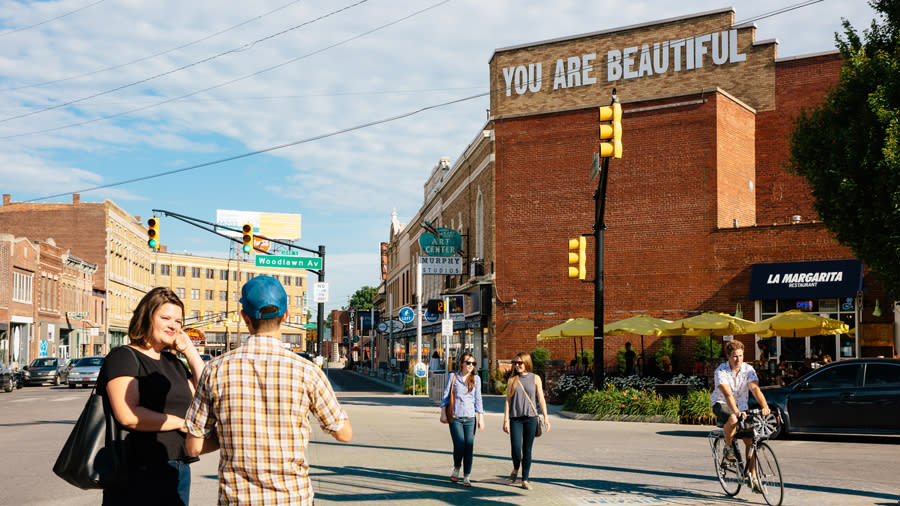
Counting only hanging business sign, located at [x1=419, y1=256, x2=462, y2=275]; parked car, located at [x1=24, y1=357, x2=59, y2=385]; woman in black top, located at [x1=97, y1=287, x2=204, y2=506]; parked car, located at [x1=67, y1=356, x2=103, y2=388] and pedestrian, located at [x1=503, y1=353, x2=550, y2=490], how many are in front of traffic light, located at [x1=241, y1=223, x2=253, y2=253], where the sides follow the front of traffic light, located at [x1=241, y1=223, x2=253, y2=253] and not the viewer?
2

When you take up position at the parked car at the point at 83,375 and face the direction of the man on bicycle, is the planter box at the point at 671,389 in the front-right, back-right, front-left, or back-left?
front-left

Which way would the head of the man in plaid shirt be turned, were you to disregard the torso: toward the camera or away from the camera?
away from the camera

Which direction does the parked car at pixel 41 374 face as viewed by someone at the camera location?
facing the viewer and to the left of the viewer

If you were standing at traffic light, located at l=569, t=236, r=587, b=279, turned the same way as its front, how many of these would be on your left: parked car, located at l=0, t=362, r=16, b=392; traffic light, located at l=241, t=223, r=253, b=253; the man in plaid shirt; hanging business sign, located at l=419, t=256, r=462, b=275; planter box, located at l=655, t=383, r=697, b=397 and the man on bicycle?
2

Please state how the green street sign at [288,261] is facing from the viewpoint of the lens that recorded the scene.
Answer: facing the viewer

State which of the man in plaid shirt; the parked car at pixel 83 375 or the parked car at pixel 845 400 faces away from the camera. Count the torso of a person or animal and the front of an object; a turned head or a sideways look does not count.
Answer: the man in plaid shirt

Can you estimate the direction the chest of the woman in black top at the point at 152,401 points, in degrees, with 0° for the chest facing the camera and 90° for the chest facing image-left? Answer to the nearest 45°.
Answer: approximately 315°

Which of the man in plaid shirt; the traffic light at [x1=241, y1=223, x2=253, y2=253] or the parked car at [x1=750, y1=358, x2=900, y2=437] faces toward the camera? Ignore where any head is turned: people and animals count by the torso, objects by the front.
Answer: the traffic light

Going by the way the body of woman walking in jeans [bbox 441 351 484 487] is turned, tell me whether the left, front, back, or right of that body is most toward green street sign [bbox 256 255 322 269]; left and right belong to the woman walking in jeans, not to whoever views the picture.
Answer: back

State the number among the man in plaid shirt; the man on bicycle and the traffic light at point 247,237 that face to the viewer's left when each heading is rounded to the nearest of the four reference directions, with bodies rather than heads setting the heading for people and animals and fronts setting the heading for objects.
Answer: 0

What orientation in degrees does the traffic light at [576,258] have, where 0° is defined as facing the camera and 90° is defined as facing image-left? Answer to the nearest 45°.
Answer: approximately 90°

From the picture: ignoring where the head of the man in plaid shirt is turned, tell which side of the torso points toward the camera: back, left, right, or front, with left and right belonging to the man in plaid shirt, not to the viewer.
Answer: back

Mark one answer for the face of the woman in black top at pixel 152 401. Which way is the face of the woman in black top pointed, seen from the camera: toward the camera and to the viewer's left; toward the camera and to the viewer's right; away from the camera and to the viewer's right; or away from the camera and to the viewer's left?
toward the camera and to the viewer's right

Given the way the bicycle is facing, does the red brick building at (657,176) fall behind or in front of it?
behind

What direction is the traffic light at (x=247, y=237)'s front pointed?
toward the camera

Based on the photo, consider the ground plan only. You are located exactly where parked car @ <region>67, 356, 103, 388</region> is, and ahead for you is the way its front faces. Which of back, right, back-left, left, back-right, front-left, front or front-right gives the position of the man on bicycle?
front-left

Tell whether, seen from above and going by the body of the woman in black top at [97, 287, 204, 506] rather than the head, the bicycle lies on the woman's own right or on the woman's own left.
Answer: on the woman's own left

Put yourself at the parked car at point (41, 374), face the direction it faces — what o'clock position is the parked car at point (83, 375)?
the parked car at point (83, 375) is roughly at 10 o'clock from the parked car at point (41, 374).
